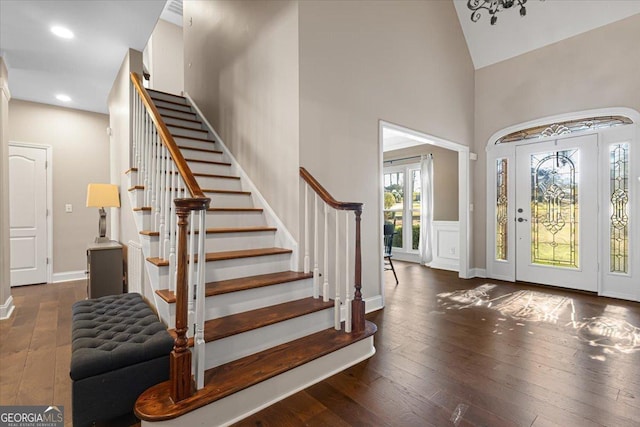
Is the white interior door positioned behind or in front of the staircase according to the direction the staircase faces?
behind

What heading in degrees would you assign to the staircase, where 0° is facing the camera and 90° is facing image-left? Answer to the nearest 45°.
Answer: approximately 315°

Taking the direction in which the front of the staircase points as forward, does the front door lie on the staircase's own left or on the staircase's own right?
on the staircase's own left

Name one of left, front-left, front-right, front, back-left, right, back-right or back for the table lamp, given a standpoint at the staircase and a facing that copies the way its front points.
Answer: back
